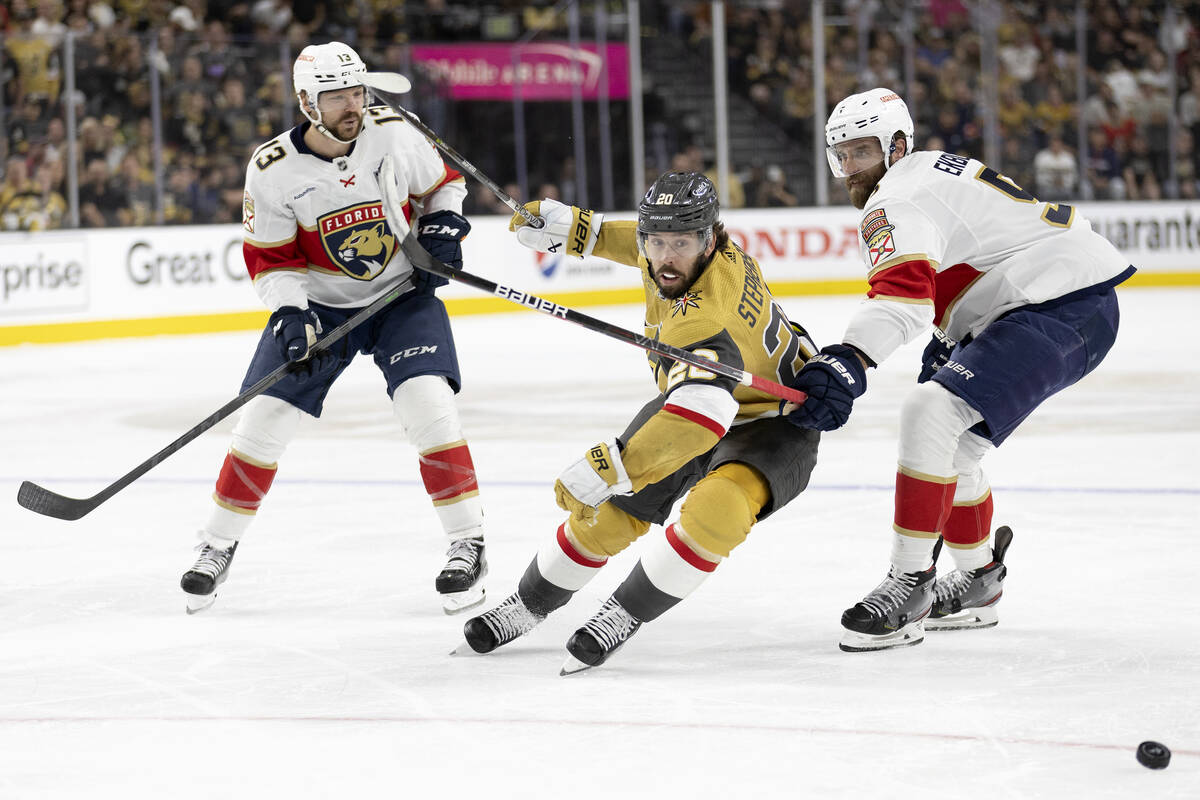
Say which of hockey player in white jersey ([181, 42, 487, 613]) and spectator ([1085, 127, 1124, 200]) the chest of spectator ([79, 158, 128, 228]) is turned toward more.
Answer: the hockey player in white jersey

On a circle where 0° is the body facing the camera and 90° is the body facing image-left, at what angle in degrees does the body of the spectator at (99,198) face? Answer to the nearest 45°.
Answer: approximately 0°

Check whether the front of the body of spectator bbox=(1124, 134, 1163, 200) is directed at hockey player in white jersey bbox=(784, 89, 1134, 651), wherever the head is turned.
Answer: yes

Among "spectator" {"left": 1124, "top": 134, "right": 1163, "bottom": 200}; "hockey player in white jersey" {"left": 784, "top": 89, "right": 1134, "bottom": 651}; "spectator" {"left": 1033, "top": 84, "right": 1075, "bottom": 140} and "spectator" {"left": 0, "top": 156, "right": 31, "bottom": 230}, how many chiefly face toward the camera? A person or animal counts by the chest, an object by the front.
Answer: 3

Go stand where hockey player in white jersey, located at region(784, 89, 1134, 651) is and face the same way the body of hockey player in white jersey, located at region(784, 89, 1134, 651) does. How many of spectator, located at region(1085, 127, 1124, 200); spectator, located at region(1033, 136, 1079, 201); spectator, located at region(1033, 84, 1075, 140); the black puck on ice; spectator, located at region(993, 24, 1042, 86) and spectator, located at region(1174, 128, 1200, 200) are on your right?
5

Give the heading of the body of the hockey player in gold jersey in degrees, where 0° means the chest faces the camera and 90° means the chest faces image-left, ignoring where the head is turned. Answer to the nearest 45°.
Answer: approximately 45°

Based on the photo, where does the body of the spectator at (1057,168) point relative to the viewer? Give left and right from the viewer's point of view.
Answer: facing the viewer

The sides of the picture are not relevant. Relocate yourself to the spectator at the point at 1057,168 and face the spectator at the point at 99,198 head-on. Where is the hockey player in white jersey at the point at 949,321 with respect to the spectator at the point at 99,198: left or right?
left

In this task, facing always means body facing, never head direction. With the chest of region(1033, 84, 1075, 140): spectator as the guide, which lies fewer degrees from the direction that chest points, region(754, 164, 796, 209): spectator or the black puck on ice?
the black puck on ice

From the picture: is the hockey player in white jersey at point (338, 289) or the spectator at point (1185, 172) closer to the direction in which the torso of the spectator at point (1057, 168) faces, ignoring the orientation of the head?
the hockey player in white jersey

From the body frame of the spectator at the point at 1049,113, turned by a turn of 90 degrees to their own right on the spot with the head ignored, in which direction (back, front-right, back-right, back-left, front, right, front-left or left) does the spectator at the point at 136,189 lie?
front-left

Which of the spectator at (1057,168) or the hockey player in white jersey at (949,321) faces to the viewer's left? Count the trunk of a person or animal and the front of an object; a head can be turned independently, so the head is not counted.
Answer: the hockey player in white jersey

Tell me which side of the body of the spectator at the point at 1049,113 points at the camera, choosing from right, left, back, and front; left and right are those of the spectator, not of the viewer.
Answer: front

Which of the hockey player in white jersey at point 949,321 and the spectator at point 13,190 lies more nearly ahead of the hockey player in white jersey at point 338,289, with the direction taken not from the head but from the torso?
the hockey player in white jersey

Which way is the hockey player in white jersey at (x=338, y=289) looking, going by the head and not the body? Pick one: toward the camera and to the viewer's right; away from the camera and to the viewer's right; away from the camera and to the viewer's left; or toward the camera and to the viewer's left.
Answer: toward the camera and to the viewer's right
